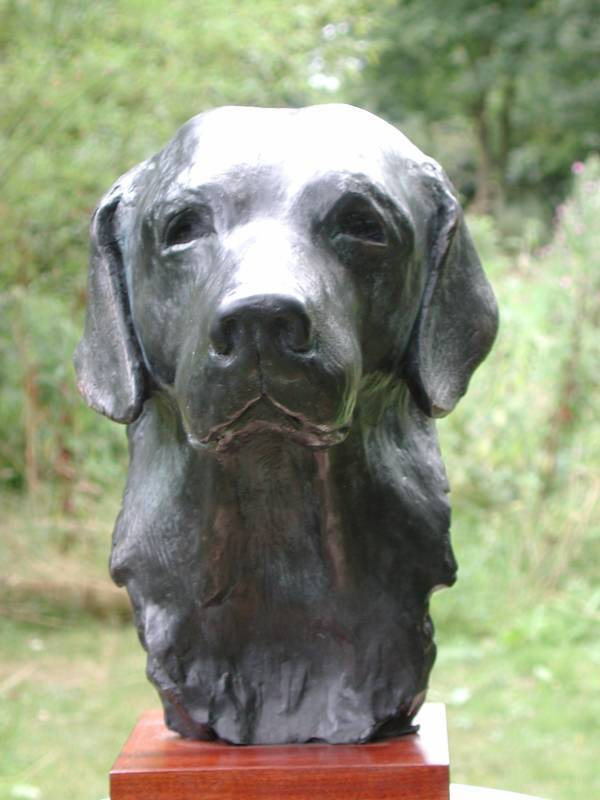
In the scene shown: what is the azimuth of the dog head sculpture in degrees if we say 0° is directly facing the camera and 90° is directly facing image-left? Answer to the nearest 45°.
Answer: approximately 0°
